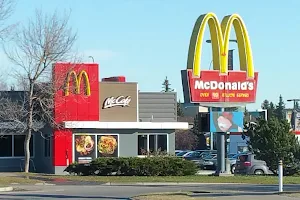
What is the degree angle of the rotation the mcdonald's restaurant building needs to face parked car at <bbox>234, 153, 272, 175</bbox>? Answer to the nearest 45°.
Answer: approximately 45° to its left

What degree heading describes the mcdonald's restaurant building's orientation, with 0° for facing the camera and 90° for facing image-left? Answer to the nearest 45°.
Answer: approximately 0°

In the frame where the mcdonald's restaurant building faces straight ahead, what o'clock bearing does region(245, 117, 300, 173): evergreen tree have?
The evergreen tree is roughly at 10 o'clock from the mcdonald's restaurant building.
